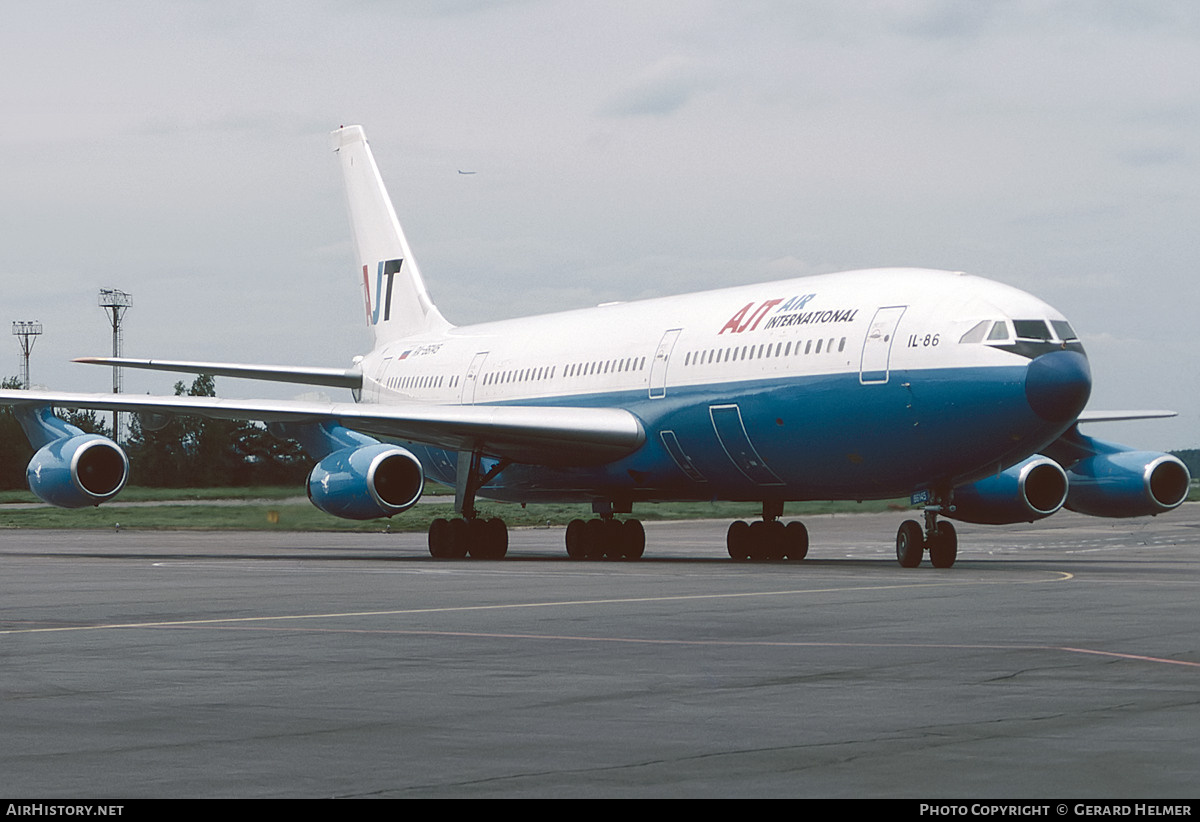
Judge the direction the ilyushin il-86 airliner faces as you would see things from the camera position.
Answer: facing the viewer and to the right of the viewer
